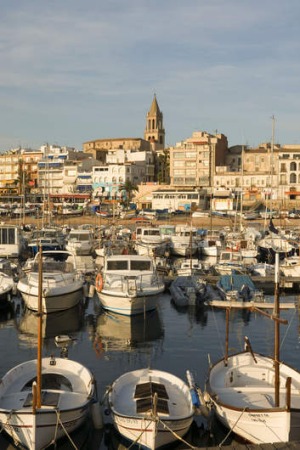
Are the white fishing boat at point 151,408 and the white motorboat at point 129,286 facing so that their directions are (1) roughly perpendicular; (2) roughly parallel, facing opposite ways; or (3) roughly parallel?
roughly parallel

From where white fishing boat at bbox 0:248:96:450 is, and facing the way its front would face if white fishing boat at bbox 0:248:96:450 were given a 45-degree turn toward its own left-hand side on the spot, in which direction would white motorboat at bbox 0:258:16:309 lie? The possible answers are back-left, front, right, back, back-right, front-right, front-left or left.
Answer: back-left

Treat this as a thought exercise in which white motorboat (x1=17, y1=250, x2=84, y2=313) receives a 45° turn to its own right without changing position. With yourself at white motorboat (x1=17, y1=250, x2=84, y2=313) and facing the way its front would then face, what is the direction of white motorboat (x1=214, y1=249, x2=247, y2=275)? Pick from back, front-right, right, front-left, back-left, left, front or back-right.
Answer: back

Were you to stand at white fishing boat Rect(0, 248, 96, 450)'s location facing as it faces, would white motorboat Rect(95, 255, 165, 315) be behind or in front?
behind

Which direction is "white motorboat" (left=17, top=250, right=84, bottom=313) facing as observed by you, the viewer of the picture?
facing the viewer

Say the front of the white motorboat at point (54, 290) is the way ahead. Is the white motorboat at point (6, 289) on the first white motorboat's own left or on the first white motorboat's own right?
on the first white motorboat's own right

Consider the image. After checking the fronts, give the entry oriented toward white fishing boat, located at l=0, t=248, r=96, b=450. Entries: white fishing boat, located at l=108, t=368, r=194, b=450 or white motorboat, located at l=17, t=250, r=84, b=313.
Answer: the white motorboat

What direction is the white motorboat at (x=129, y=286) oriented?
toward the camera

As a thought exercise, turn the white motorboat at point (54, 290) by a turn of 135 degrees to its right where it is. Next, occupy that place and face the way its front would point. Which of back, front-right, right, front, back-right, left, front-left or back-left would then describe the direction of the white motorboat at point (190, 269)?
right

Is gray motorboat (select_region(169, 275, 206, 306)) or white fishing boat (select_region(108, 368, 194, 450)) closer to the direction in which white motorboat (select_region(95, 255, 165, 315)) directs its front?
the white fishing boat

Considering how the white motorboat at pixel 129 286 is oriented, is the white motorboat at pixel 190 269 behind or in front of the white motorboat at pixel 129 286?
behind

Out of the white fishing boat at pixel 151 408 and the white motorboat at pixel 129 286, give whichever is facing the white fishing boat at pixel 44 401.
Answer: the white motorboat

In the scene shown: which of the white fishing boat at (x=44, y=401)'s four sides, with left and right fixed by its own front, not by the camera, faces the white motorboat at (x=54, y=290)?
back
